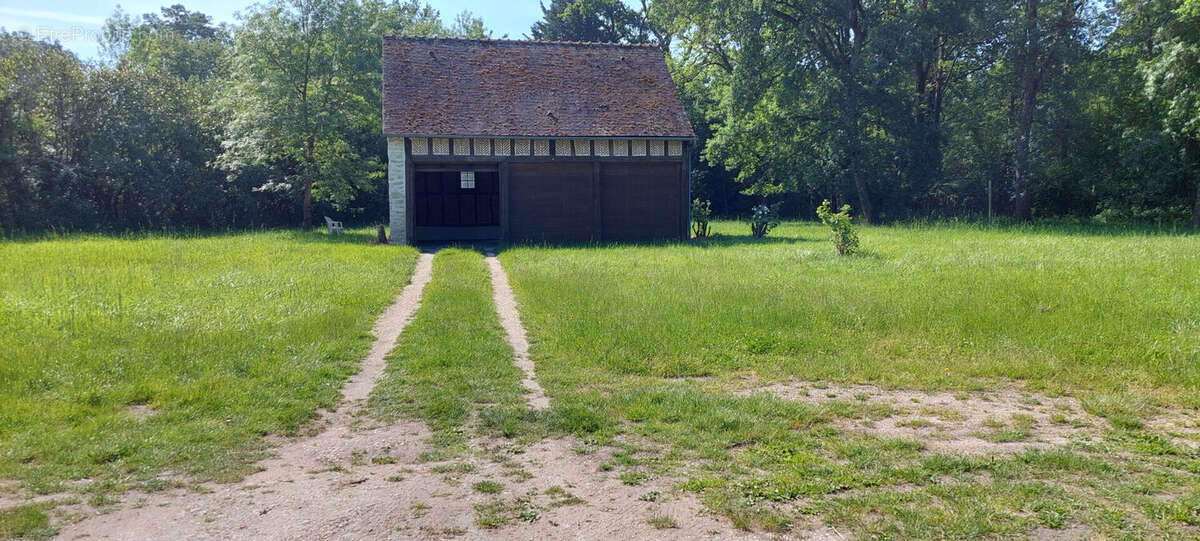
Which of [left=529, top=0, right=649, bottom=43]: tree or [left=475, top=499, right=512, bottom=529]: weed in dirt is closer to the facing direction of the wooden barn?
the weed in dirt

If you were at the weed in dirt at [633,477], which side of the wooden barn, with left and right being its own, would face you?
front

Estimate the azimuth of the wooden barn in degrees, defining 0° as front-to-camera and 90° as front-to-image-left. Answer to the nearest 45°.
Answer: approximately 0°

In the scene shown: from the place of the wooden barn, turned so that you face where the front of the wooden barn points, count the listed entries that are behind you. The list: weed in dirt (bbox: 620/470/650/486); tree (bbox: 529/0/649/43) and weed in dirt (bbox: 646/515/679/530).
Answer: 1

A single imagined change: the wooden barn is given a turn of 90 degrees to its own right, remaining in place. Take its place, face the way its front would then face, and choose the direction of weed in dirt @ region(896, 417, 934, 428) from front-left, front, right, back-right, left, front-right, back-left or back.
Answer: left

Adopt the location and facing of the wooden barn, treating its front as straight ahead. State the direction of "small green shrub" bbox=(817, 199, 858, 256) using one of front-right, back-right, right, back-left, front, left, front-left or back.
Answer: front-left

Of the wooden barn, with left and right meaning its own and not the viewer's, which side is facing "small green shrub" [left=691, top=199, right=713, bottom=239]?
left

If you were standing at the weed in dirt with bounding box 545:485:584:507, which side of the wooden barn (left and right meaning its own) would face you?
front

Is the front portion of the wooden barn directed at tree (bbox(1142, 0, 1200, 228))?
no

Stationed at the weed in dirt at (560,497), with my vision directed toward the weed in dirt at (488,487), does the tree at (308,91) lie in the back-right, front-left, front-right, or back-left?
front-right

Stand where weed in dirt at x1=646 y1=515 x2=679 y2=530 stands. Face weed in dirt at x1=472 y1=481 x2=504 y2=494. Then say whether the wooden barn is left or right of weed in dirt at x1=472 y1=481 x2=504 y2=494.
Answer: right

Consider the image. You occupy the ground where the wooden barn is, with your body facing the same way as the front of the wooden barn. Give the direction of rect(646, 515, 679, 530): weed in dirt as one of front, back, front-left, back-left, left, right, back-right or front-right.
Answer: front

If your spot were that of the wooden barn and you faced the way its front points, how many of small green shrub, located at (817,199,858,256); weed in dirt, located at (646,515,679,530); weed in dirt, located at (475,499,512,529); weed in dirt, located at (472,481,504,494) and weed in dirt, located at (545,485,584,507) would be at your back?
0

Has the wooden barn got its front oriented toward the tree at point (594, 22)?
no

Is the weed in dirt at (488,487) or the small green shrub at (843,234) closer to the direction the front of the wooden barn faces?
the weed in dirt
